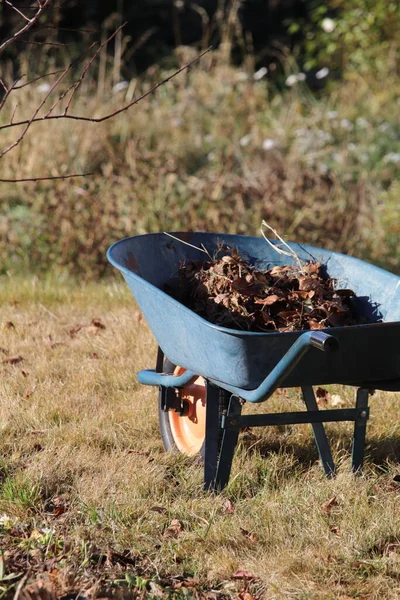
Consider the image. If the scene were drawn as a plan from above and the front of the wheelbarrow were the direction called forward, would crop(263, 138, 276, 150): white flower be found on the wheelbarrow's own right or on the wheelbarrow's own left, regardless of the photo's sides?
on the wheelbarrow's own right

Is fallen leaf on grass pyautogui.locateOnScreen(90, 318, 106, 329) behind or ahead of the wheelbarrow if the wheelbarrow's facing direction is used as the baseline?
ahead

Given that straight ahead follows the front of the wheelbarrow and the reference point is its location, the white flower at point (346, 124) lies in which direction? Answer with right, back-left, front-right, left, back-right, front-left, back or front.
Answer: front-right

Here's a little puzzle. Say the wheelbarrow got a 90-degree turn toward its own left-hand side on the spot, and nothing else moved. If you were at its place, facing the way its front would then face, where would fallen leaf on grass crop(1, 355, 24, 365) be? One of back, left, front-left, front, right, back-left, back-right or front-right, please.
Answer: right

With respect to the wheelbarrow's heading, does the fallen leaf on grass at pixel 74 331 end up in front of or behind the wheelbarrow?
in front

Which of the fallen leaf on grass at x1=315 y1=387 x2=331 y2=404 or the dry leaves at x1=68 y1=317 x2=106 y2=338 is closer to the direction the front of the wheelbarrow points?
the dry leaves

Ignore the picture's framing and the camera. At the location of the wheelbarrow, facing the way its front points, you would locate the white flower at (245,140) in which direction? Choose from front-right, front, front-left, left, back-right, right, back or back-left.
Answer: front-right

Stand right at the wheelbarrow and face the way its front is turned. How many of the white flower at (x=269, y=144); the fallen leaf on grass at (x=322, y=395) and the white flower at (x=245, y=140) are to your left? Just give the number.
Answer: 0

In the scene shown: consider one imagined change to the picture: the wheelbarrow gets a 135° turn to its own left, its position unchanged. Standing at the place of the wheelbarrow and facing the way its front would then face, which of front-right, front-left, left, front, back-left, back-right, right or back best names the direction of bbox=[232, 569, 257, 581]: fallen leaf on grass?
front

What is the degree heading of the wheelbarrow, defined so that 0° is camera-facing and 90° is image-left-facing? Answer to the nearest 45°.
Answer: approximately 135°

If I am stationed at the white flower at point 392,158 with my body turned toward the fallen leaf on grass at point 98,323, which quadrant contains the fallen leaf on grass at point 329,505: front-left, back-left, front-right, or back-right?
front-left

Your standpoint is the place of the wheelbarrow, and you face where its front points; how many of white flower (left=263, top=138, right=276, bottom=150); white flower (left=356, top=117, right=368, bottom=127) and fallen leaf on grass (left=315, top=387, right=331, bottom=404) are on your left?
0

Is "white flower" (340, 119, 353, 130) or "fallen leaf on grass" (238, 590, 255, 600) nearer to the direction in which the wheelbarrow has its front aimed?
the white flower

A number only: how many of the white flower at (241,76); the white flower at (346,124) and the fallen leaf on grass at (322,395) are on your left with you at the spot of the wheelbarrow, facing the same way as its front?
0

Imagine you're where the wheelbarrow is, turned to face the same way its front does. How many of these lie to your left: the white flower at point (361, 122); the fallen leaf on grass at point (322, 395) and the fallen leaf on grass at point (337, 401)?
0
